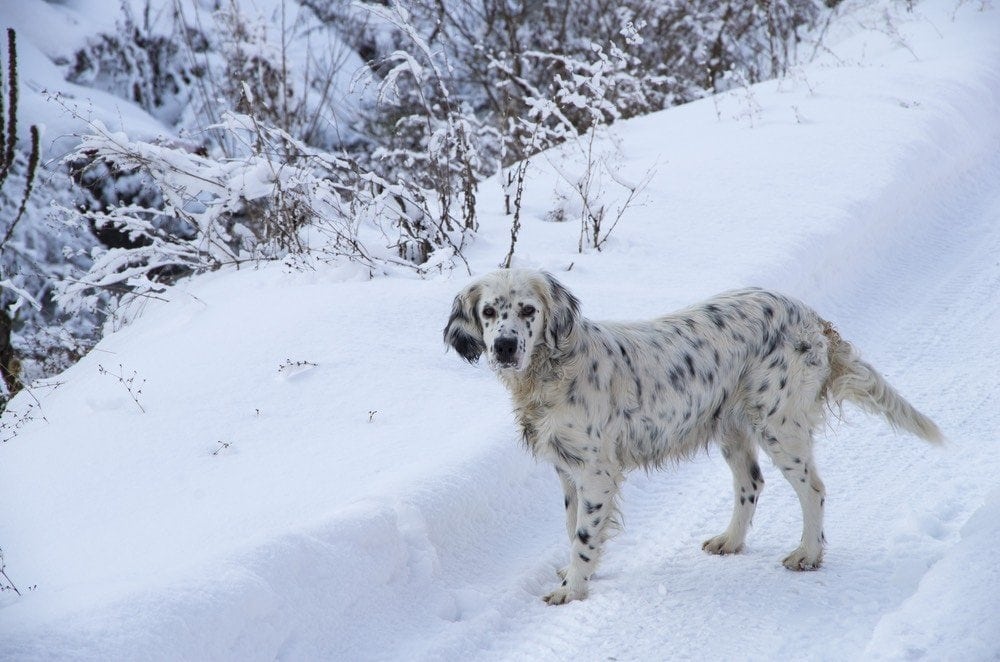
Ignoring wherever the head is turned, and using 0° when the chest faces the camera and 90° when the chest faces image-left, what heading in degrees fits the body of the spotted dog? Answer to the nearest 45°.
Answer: approximately 45°

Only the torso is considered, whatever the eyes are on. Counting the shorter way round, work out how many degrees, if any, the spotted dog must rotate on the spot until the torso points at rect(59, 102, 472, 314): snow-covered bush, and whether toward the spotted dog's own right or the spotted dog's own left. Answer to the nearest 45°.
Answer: approximately 90° to the spotted dog's own right

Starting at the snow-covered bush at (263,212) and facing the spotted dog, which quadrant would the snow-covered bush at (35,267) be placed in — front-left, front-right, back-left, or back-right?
back-right
